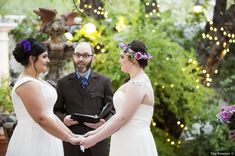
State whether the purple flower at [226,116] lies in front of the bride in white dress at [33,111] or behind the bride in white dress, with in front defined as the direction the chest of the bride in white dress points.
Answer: in front

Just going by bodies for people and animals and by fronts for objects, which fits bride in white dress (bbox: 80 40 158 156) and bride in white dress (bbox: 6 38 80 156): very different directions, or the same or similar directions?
very different directions

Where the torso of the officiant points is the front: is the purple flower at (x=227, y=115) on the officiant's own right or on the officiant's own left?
on the officiant's own left

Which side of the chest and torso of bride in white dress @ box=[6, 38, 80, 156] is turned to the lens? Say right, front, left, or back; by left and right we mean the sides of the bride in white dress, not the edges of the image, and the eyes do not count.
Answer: right

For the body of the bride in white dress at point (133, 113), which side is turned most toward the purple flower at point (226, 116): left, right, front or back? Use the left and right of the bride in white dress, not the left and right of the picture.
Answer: back

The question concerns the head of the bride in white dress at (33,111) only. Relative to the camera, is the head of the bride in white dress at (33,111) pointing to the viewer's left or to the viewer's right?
to the viewer's right

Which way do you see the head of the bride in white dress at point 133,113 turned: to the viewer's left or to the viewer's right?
to the viewer's left

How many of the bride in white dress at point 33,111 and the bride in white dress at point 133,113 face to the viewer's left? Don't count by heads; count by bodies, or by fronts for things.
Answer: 1

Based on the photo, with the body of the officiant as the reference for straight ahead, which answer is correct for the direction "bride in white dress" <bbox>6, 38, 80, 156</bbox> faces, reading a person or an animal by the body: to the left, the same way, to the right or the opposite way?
to the left

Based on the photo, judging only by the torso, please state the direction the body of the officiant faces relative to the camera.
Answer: toward the camera

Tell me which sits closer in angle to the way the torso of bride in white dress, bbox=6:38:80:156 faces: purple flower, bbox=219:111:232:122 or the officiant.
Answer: the purple flower

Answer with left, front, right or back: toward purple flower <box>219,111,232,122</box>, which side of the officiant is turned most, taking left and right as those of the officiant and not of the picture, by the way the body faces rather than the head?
left

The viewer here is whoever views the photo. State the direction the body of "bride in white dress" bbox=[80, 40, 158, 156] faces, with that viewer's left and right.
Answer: facing to the left of the viewer
